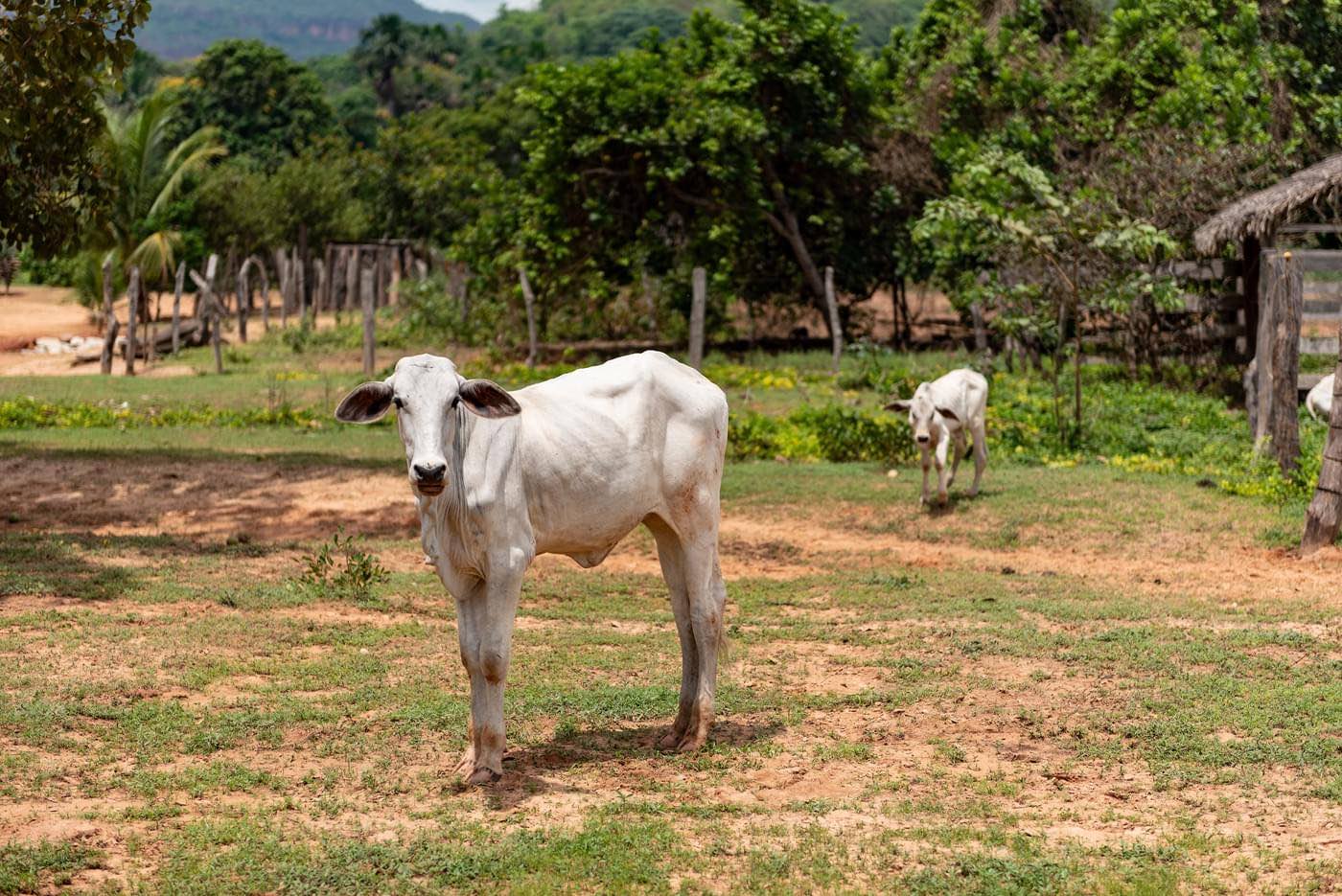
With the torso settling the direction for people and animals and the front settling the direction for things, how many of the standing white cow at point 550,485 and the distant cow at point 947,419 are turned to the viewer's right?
0

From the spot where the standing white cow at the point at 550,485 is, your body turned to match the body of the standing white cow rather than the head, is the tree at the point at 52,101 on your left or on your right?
on your right

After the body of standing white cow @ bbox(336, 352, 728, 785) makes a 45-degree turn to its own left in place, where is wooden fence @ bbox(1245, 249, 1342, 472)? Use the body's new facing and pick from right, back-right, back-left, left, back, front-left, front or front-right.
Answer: back-left

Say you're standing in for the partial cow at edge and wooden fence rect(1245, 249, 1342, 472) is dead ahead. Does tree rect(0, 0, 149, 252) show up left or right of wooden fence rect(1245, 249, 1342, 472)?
right

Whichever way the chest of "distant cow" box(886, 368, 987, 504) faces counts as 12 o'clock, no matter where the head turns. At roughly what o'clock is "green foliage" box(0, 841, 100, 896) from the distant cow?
The green foliage is roughly at 11 o'clock from the distant cow.

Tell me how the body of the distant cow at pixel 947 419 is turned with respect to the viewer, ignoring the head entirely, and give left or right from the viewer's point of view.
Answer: facing the viewer and to the left of the viewer

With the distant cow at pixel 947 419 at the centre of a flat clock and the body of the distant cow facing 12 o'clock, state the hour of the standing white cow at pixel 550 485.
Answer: The standing white cow is roughly at 11 o'clock from the distant cow.

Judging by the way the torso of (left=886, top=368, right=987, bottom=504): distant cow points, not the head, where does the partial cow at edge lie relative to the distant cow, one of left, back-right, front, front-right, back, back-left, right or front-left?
back

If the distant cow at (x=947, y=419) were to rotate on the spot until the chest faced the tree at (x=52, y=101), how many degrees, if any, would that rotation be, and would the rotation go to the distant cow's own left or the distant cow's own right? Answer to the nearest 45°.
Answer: approximately 45° to the distant cow's own right

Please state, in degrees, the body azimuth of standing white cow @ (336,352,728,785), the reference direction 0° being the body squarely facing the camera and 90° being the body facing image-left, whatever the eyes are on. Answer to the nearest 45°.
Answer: approximately 45°

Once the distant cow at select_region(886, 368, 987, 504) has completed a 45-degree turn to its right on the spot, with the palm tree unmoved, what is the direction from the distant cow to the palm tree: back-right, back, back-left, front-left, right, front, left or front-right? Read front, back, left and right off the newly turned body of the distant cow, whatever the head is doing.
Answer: front-right
